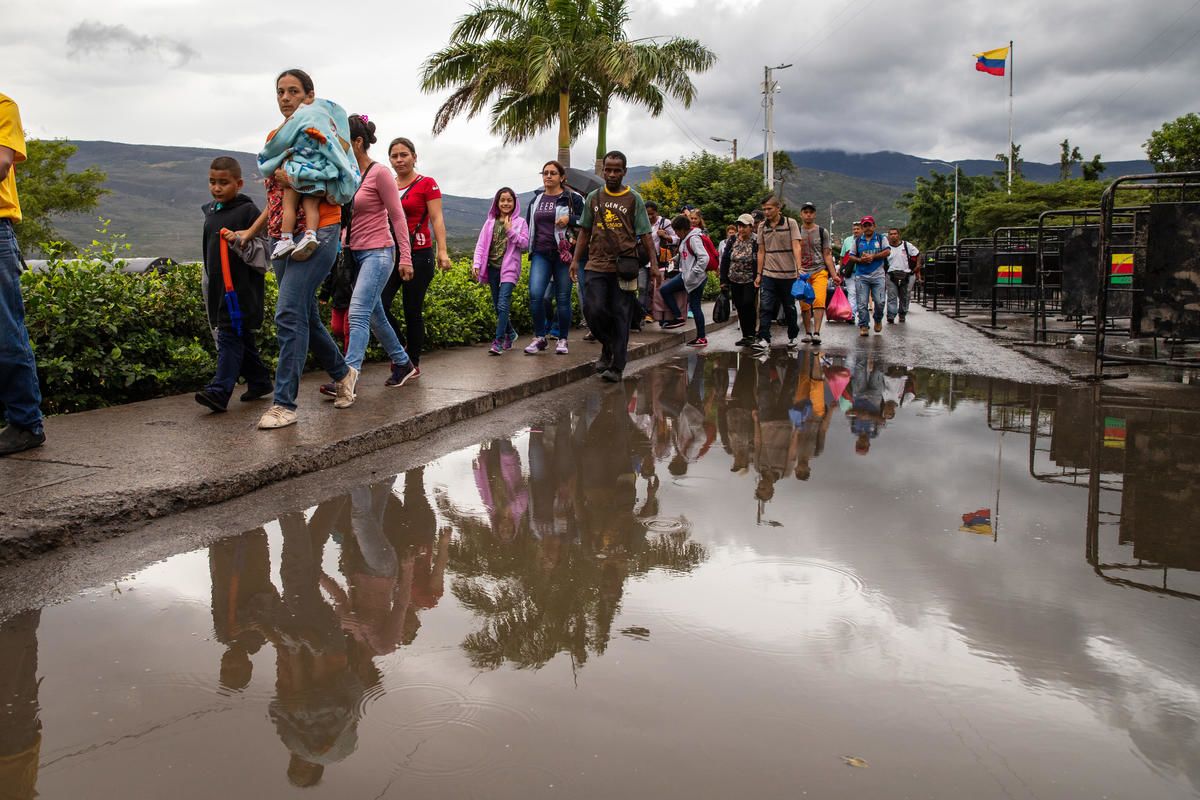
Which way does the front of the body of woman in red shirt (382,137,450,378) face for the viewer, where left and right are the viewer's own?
facing the viewer and to the left of the viewer

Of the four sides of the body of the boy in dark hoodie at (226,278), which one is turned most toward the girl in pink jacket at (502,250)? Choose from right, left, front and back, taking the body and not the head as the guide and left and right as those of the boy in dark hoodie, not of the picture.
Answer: back

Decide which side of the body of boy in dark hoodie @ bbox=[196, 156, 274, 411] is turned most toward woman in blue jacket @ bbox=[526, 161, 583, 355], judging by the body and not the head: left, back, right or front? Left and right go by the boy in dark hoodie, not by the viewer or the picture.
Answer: back

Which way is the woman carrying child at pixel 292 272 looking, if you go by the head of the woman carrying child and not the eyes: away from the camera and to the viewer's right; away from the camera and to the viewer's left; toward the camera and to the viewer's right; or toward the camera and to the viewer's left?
toward the camera and to the viewer's left

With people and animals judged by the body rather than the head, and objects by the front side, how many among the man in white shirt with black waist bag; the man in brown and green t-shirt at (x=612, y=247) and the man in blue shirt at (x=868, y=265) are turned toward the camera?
3

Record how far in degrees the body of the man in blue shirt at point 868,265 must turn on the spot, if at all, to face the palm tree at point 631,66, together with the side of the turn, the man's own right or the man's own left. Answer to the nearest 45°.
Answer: approximately 135° to the man's own right

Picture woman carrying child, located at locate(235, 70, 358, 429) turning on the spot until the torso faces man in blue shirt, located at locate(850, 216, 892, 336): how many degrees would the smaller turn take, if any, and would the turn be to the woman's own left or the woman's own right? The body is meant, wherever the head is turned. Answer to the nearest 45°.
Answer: approximately 180°

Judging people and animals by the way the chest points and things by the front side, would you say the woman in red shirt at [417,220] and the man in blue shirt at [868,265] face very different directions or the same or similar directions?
same or similar directions

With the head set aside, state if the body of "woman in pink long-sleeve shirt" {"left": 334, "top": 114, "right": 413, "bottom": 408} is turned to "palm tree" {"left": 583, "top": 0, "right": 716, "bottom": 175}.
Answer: no

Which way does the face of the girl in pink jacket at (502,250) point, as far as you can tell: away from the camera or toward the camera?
toward the camera

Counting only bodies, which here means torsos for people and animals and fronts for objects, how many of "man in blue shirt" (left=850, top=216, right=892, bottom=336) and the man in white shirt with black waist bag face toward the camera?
2

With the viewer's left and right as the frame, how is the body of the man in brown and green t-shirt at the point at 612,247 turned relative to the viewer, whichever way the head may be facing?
facing the viewer

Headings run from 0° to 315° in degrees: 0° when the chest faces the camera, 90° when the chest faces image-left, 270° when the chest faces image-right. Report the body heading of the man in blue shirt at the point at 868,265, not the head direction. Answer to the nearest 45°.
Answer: approximately 0°

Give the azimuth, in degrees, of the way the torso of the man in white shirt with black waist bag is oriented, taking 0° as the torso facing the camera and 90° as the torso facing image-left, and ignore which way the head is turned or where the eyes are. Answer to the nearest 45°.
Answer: approximately 0°
